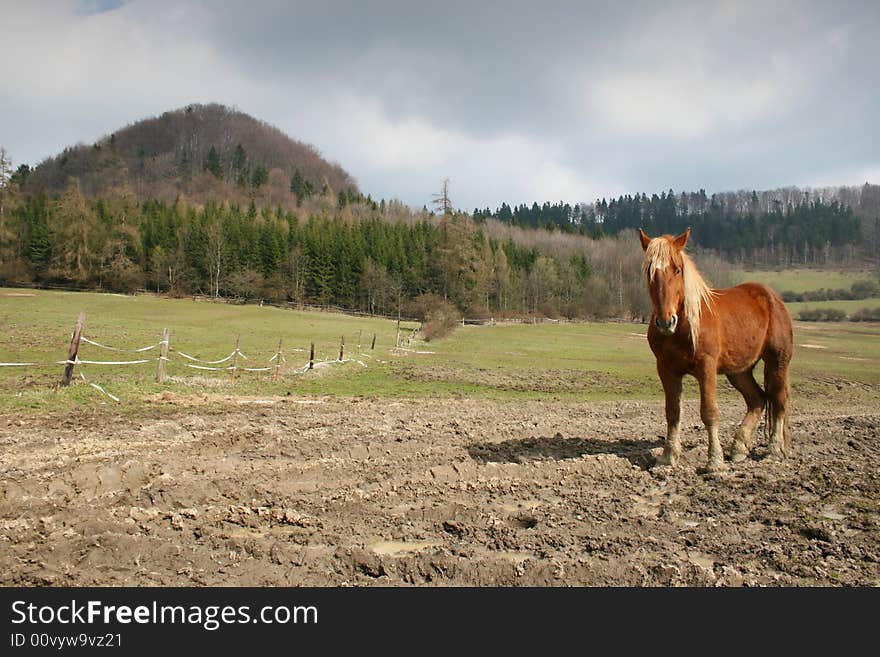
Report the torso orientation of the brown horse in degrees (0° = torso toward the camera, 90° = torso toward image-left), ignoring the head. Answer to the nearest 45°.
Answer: approximately 45°
